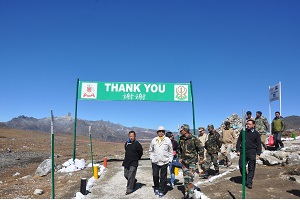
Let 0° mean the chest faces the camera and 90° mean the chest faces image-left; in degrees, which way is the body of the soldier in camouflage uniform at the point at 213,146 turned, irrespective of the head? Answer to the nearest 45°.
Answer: approximately 45°

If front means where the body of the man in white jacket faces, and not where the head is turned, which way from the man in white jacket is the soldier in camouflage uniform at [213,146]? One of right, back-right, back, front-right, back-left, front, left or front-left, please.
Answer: back-left

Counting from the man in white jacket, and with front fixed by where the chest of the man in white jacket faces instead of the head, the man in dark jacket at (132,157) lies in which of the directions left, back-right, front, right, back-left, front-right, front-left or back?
back-right

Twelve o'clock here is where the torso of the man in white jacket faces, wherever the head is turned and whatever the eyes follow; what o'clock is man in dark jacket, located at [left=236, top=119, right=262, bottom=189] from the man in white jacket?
The man in dark jacket is roughly at 9 o'clock from the man in white jacket.

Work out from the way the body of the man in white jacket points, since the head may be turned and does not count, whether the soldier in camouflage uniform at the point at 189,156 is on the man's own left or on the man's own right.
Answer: on the man's own left

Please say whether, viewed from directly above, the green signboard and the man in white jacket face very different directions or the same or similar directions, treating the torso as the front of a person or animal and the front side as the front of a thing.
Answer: same or similar directions

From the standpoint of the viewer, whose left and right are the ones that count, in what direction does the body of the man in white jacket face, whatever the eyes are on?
facing the viewer

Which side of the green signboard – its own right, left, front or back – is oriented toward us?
front

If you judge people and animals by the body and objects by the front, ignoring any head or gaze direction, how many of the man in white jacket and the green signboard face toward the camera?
2

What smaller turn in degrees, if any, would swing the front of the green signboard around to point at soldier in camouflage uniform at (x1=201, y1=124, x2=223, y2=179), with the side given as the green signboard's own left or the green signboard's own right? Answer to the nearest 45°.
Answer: approximately 45° to the green signboard's own left

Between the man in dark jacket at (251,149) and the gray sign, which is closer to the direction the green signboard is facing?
the man in dark jacket
